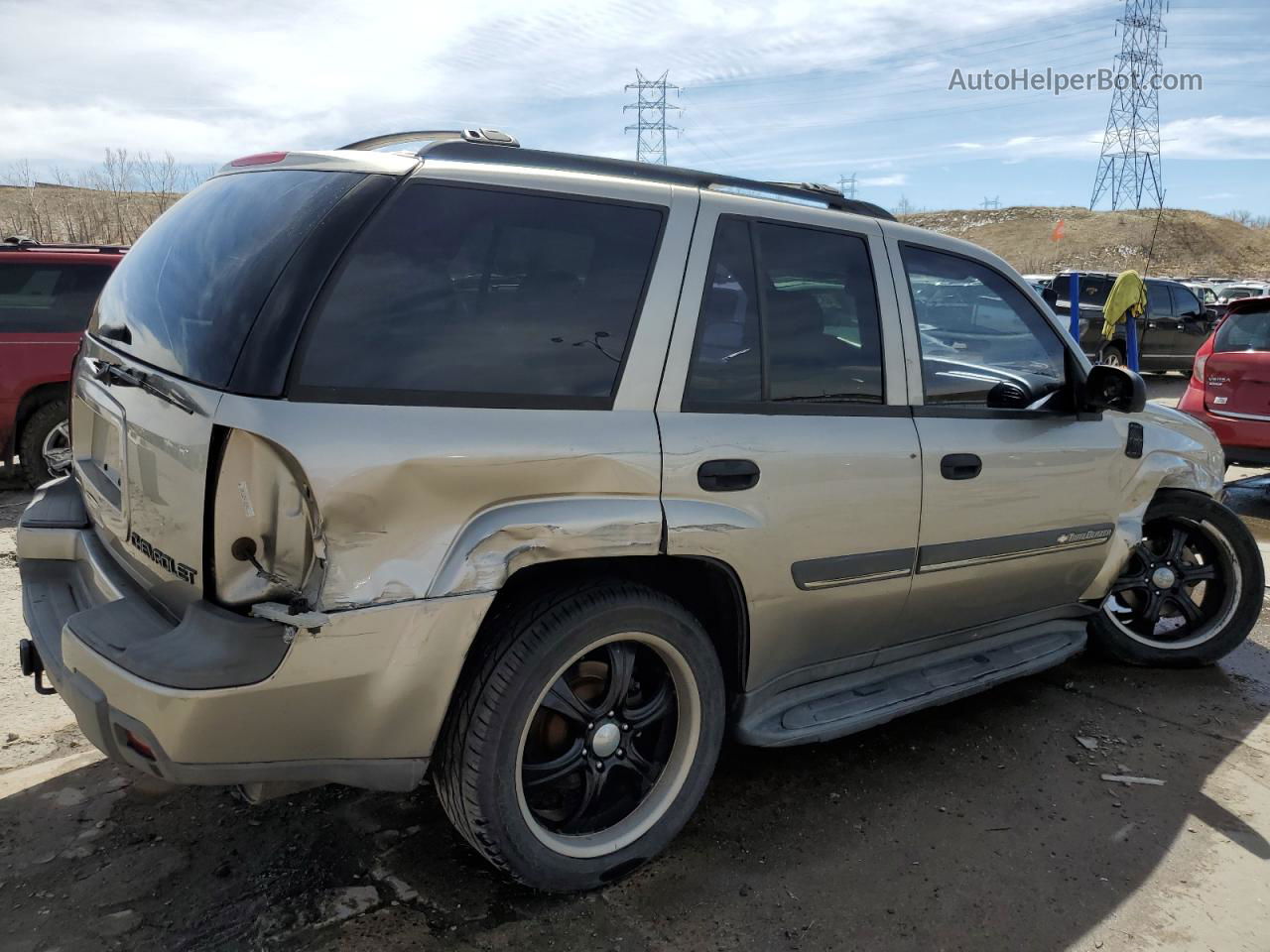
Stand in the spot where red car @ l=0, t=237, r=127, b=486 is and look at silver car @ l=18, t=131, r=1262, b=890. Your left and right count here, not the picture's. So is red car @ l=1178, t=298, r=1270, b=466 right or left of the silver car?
left

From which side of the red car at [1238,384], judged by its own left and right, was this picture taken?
back

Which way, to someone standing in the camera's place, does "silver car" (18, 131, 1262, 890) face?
facing away from the viewer and to the right of the viewer

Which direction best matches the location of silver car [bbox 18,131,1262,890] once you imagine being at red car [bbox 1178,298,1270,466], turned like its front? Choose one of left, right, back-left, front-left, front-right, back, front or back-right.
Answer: back

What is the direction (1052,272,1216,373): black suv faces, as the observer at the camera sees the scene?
facing to the right of the viewer

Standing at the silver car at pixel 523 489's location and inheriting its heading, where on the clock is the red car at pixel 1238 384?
The red car is roughly at 12 o'clock from the silver car.

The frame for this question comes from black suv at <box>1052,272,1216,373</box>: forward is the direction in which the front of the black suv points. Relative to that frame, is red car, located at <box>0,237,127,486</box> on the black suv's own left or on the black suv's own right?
on the black suv's own right
